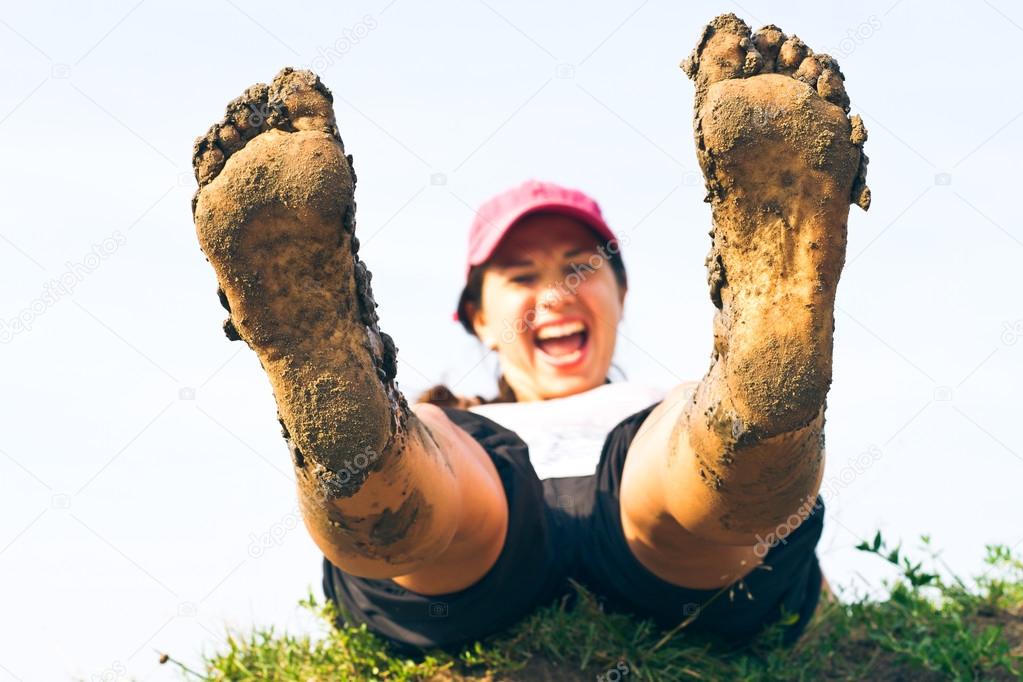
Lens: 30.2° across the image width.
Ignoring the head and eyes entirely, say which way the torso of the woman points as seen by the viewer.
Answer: toward the camera
